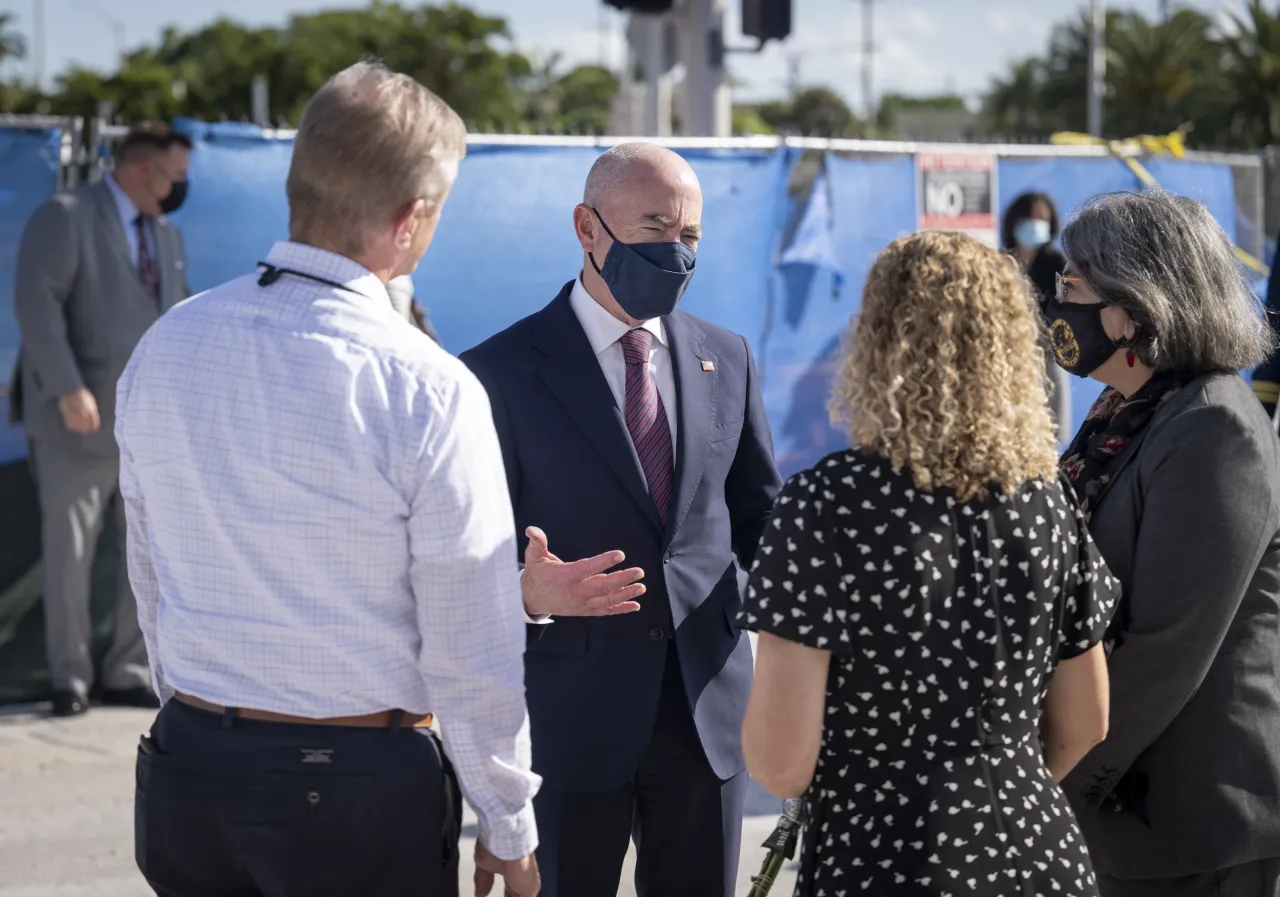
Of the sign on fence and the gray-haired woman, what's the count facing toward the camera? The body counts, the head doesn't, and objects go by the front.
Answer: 1

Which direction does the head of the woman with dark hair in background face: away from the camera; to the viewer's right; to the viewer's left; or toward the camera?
toward the camera

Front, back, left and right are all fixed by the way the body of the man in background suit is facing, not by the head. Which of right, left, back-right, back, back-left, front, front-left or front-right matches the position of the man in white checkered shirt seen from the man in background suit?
front-right

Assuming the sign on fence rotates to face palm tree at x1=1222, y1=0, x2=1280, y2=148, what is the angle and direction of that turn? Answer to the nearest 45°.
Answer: approximately 180°

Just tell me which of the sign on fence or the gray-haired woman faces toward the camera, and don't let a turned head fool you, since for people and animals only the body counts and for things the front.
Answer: the sign on fence

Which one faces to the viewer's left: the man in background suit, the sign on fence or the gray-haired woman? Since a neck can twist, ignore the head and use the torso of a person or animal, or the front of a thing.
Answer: the gray-haired woman

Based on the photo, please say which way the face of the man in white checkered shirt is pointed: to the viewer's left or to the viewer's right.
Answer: to the viewer's right

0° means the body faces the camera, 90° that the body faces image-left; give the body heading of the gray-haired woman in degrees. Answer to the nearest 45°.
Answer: approximately 90°

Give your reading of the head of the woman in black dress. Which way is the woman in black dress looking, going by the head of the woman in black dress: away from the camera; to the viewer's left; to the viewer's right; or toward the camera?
away from the camera

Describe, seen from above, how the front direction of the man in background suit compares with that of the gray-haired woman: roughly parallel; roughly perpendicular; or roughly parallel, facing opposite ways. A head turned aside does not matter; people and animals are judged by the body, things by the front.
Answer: roughly parallel, facing opposite ways

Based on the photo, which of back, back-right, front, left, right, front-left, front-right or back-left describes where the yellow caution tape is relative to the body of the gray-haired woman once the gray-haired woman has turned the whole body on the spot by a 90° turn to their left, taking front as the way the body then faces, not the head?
back

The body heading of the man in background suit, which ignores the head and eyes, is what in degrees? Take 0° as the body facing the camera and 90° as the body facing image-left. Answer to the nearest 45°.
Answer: approximately 315°

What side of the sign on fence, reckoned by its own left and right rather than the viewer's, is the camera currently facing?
front

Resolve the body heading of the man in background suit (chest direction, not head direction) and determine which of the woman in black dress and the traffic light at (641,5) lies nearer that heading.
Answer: the woman in black dress

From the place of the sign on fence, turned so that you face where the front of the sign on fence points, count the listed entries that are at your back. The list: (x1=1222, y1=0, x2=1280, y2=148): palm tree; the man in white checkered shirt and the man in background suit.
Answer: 1
